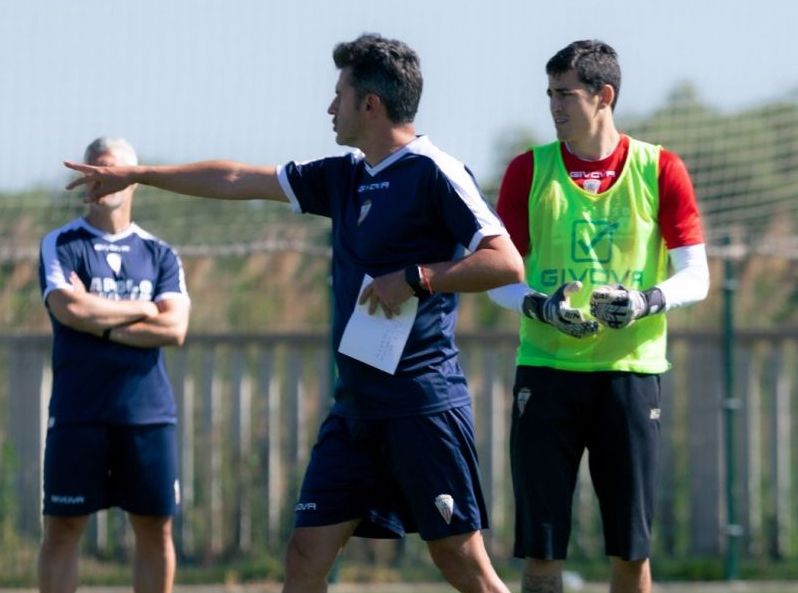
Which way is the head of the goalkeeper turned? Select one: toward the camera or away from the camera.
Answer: toward the camera

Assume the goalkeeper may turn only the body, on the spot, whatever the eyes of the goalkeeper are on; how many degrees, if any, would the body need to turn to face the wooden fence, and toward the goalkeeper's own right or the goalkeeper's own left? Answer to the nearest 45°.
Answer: approximately 135° to the goalkeeper's own right

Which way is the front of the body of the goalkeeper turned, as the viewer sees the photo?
toward the camera
